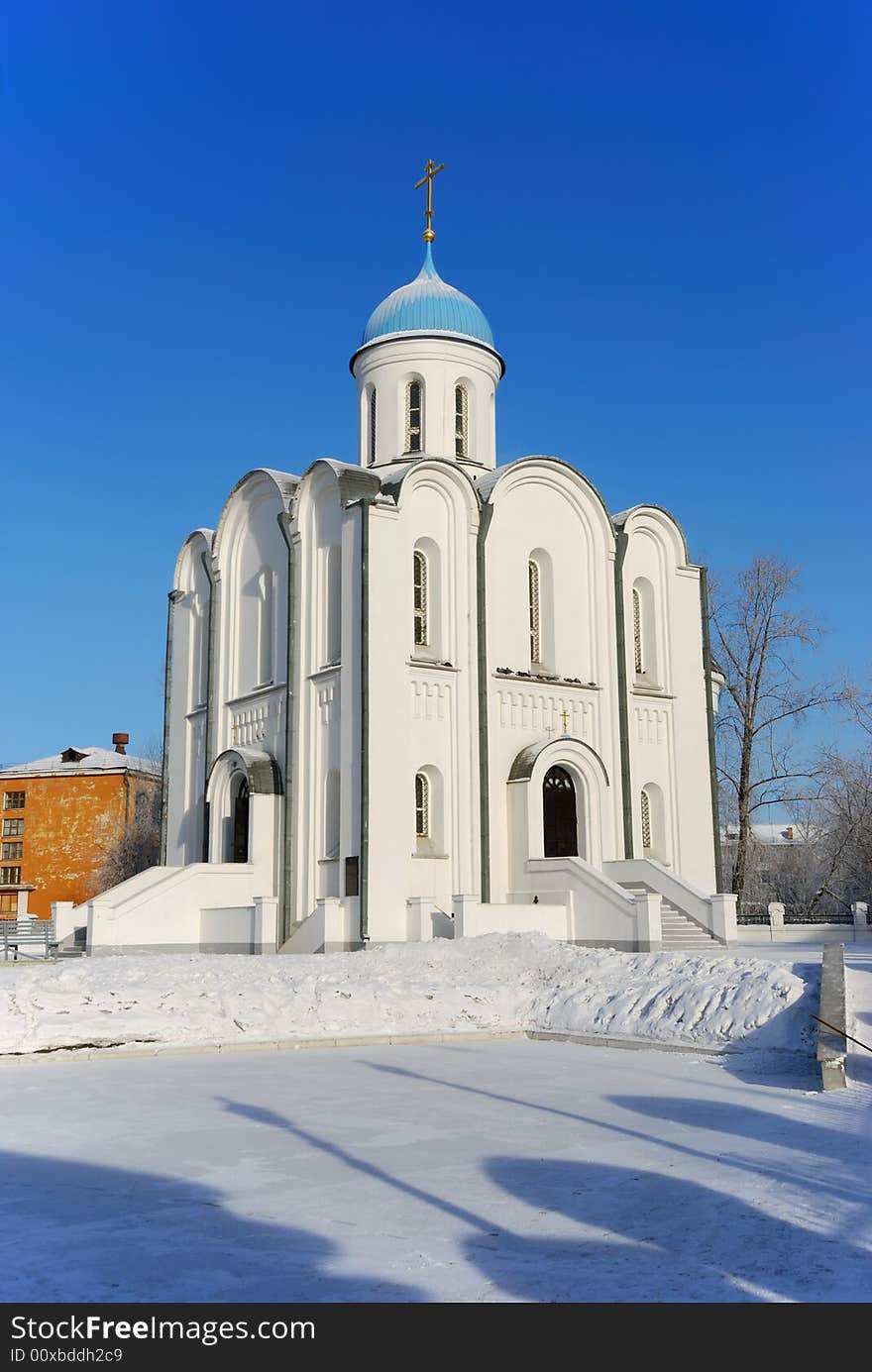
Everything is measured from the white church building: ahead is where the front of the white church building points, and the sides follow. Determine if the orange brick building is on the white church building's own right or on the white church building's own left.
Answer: on the white church building's own right

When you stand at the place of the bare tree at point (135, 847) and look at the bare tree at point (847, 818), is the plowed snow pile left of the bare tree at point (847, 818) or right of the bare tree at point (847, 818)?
right
